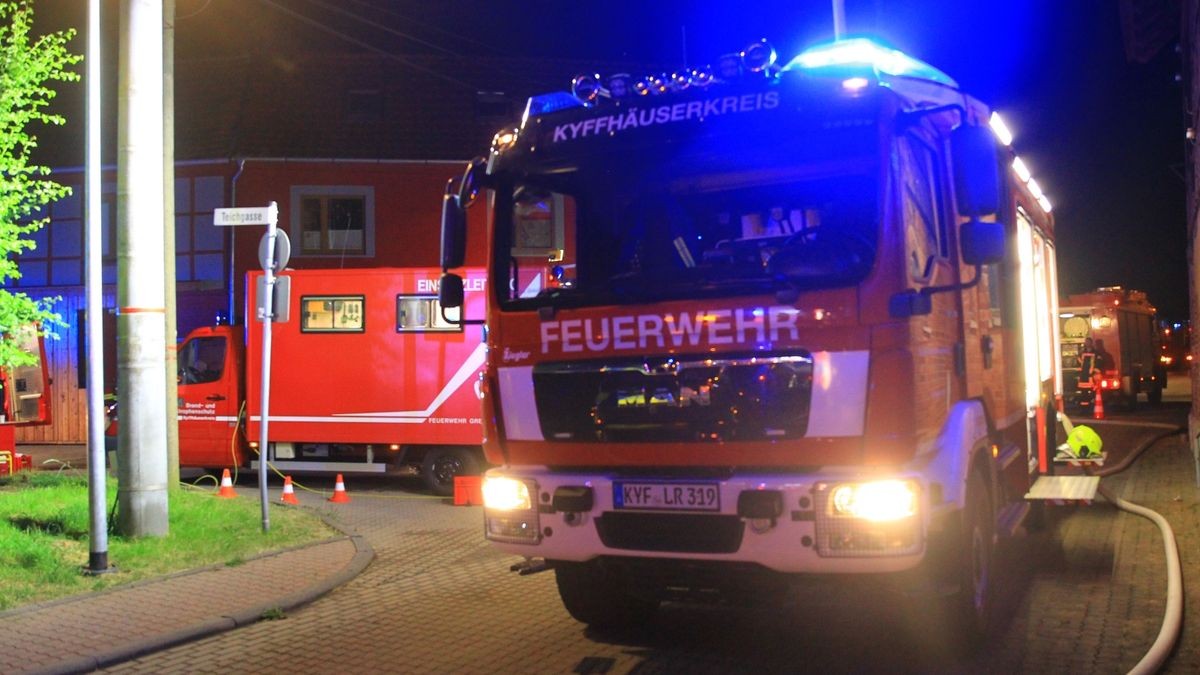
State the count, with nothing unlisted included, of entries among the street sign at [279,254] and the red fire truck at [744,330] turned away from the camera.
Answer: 1

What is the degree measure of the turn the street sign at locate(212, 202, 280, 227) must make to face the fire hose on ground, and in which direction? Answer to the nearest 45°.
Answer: approximately 45° to its left

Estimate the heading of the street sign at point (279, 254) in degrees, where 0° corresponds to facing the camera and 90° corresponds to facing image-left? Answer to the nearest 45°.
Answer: approximately 180°

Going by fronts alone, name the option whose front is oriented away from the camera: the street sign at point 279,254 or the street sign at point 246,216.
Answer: the street sign at point 279,254
